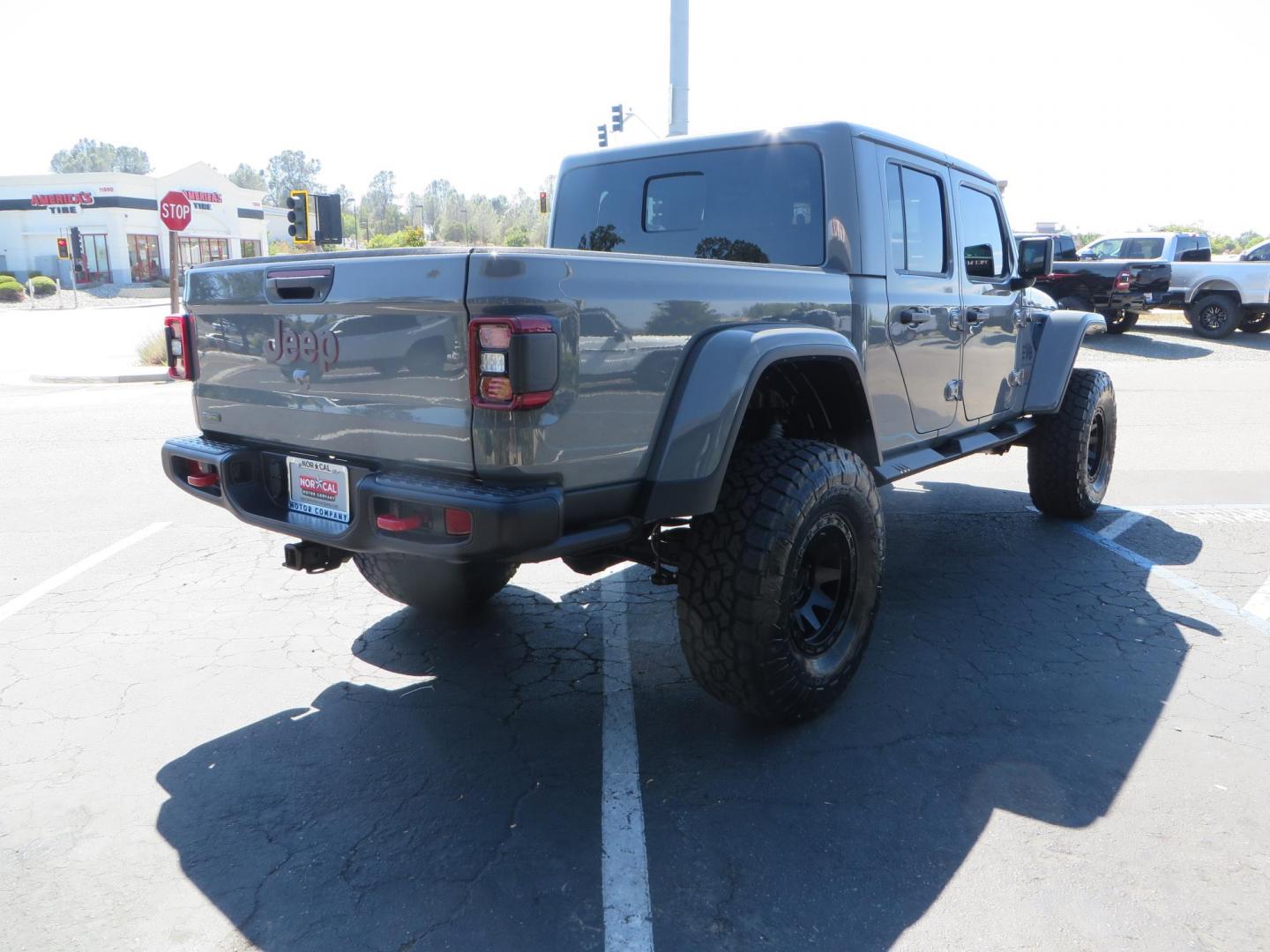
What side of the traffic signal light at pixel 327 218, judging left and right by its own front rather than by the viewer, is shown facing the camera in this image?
back

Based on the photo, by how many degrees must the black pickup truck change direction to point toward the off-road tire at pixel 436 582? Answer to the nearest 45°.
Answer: approximately 135° to its left

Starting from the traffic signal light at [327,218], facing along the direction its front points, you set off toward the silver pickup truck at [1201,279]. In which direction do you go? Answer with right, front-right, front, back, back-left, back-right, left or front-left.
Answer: right

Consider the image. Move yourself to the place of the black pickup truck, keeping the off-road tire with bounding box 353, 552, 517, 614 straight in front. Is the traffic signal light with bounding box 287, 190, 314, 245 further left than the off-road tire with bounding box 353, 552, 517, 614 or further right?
right

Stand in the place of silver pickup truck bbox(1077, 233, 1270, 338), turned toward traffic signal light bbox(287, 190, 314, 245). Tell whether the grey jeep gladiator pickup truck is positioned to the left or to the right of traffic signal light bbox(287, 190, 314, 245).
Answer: left

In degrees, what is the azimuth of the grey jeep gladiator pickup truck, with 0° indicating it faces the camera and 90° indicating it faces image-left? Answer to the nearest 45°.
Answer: approximately 225°

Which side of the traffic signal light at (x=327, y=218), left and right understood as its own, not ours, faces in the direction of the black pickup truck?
right

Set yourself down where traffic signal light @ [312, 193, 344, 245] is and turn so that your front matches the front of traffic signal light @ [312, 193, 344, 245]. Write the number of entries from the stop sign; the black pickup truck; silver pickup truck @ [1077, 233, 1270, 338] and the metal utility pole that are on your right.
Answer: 3

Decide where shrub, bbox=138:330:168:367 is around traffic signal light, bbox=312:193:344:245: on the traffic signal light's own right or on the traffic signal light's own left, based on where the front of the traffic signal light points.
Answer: on the traffic signal light's own left

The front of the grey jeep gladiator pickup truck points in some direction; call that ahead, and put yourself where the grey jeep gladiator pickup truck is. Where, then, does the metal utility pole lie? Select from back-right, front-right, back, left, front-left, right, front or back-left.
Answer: front-left

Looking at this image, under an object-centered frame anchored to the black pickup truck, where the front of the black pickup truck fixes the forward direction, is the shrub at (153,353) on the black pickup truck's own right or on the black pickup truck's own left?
on the black pickup truck's own left

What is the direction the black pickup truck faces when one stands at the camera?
facing away from the viewer and to the left of the viewer
